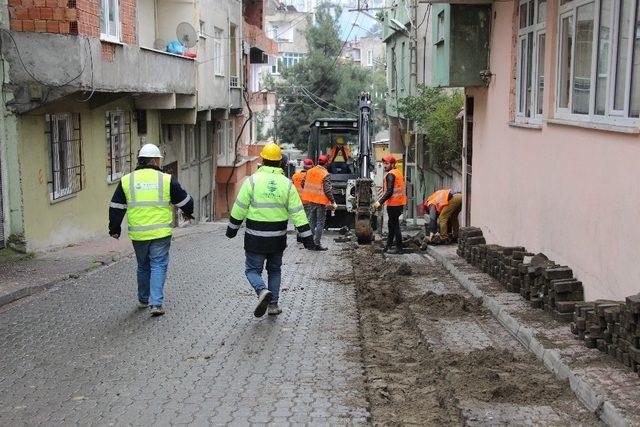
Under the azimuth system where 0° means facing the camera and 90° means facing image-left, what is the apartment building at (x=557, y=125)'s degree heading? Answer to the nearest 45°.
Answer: approximately 45°

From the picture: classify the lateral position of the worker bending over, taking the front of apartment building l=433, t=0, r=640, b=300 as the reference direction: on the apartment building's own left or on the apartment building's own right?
on the apartment building's own right

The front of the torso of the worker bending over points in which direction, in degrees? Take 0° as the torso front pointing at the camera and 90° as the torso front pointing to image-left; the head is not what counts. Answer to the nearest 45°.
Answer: approximately 90°

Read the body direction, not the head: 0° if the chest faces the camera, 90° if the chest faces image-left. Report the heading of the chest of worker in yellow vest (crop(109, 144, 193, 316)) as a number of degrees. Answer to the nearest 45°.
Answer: approximately 180°

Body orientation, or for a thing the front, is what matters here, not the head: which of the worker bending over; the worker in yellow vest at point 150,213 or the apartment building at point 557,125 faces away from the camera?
the worker in yellow vest

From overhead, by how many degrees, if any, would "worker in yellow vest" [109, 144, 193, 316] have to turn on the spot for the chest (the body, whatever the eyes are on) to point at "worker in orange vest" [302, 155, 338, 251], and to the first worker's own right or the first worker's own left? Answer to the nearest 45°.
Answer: approximately 45° to the first worker's own right

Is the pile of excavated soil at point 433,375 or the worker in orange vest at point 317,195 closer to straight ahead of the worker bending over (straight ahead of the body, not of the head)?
the worker in orange vest

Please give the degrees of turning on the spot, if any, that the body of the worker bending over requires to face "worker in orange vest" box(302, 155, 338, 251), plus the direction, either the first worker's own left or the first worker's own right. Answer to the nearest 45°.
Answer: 0° — they already face them
